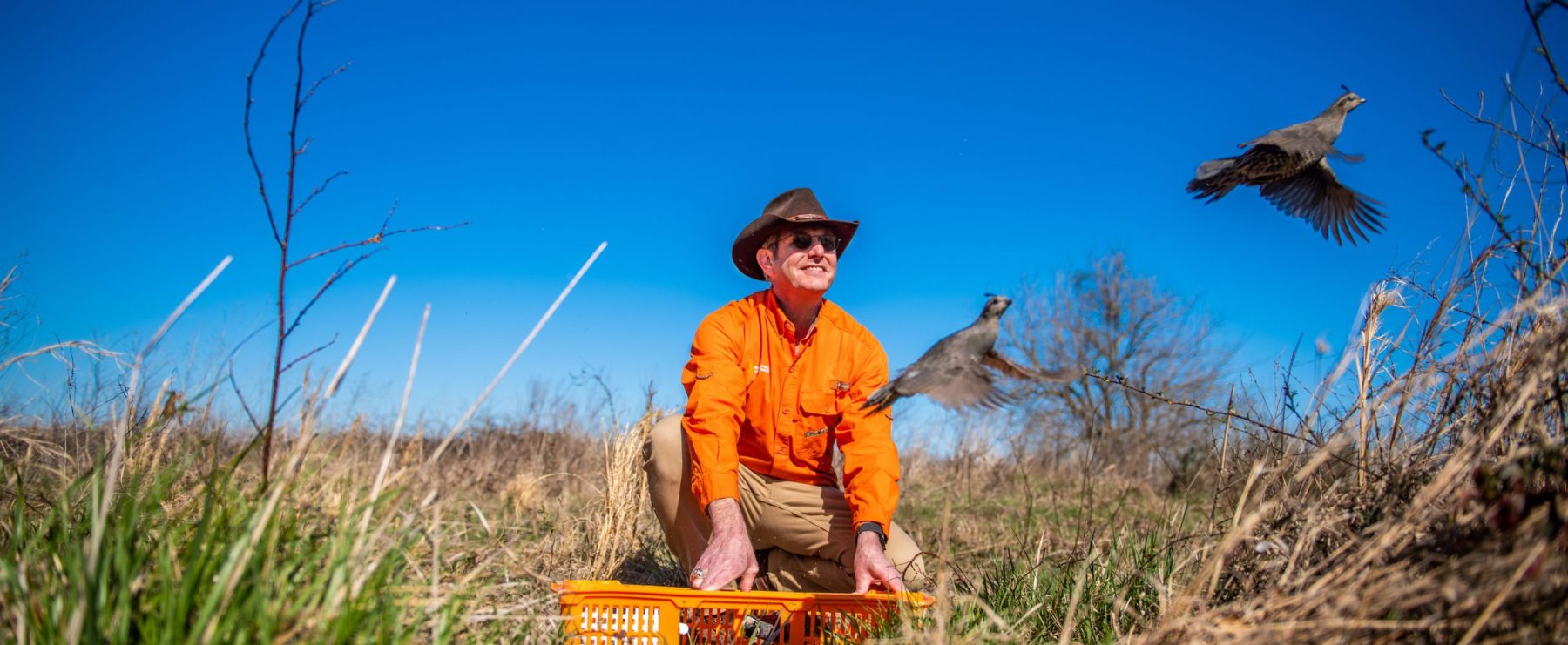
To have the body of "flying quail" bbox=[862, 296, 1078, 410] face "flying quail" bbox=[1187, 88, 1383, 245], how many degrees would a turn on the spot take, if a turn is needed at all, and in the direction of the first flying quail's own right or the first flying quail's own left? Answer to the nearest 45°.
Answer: approximately 45° to the first flying quail's own left

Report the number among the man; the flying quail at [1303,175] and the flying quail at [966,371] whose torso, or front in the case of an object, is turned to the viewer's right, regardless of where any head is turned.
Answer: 2

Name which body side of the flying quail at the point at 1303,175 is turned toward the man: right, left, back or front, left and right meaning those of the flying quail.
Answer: back

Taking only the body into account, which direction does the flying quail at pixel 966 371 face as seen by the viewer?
to the viewer's right

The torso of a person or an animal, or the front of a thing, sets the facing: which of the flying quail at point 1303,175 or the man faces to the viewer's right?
the flying quail

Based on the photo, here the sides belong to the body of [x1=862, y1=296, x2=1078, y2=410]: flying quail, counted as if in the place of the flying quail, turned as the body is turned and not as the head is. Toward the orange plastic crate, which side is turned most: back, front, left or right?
back

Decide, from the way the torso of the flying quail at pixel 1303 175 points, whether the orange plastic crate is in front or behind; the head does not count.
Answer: behind

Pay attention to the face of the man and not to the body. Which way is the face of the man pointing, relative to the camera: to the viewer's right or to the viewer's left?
to the viewer's right

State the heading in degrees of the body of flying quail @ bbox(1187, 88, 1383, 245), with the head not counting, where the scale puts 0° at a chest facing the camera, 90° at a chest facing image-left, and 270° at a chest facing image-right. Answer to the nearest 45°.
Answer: approximately 270°

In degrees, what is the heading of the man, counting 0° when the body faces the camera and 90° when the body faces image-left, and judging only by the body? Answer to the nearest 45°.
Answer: approximately 0°

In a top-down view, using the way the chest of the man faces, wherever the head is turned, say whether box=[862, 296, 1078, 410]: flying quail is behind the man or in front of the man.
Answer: in front

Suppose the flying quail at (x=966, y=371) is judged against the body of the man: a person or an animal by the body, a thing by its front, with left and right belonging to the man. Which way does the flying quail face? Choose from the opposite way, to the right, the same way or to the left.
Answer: to the left
